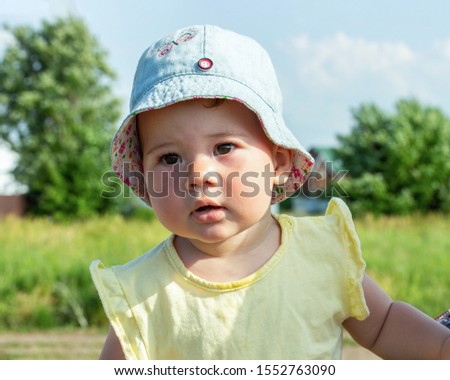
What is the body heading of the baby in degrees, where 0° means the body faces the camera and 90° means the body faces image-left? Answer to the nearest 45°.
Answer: approximately 0°

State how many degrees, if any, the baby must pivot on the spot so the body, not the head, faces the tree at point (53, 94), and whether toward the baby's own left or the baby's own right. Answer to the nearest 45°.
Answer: approximately 180°

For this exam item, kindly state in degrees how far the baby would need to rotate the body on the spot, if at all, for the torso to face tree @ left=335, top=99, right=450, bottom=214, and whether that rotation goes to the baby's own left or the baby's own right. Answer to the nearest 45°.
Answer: approximately 180°
